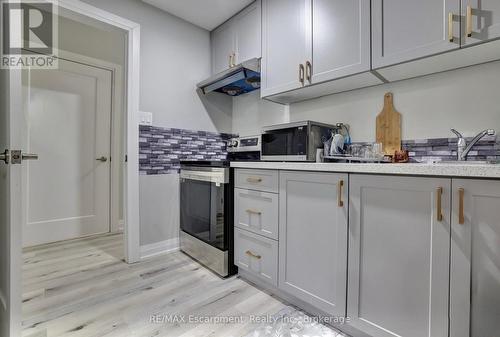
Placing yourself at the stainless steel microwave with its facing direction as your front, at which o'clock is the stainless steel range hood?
The stainless steel range hood is roughly at 3 o'clock from the stainless steel microwave.

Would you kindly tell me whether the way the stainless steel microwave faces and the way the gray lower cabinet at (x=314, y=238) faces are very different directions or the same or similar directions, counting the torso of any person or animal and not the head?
same or similar directions

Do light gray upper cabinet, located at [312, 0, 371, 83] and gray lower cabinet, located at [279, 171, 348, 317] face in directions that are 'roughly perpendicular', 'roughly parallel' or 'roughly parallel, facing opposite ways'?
roughly parallel

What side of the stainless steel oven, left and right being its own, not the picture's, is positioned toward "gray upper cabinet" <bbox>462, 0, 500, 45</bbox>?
left

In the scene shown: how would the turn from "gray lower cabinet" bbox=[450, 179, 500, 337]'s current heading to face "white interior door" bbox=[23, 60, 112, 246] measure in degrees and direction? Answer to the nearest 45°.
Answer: approximately 90° to its right

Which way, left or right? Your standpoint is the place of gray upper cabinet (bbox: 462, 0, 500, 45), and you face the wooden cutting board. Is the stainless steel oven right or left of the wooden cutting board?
left

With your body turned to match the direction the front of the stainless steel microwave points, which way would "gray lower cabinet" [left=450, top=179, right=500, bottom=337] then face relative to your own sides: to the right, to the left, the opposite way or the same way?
the same way

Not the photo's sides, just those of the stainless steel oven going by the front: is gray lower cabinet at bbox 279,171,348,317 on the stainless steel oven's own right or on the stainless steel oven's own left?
on the stainless steel oven's own left

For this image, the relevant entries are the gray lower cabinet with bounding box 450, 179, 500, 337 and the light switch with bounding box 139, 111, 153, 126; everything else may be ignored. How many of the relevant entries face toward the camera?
2

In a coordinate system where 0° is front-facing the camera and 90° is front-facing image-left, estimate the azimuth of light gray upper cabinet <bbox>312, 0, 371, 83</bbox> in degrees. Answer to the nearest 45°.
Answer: approximately 45°

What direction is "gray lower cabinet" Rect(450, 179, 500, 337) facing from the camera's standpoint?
toward the camera

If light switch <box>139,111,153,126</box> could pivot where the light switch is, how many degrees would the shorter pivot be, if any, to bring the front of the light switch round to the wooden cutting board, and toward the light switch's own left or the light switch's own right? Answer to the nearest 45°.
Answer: approximately 45° to the light switch's own left

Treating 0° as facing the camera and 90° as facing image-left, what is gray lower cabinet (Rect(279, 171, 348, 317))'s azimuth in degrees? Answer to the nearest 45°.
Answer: approximately 45°

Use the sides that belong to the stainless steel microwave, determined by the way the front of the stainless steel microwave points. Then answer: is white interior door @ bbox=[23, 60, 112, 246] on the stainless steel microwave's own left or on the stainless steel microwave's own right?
on the stainless steel microwave's own right

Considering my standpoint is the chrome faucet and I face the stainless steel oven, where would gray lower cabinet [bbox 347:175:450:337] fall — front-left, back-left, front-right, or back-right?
front-left
